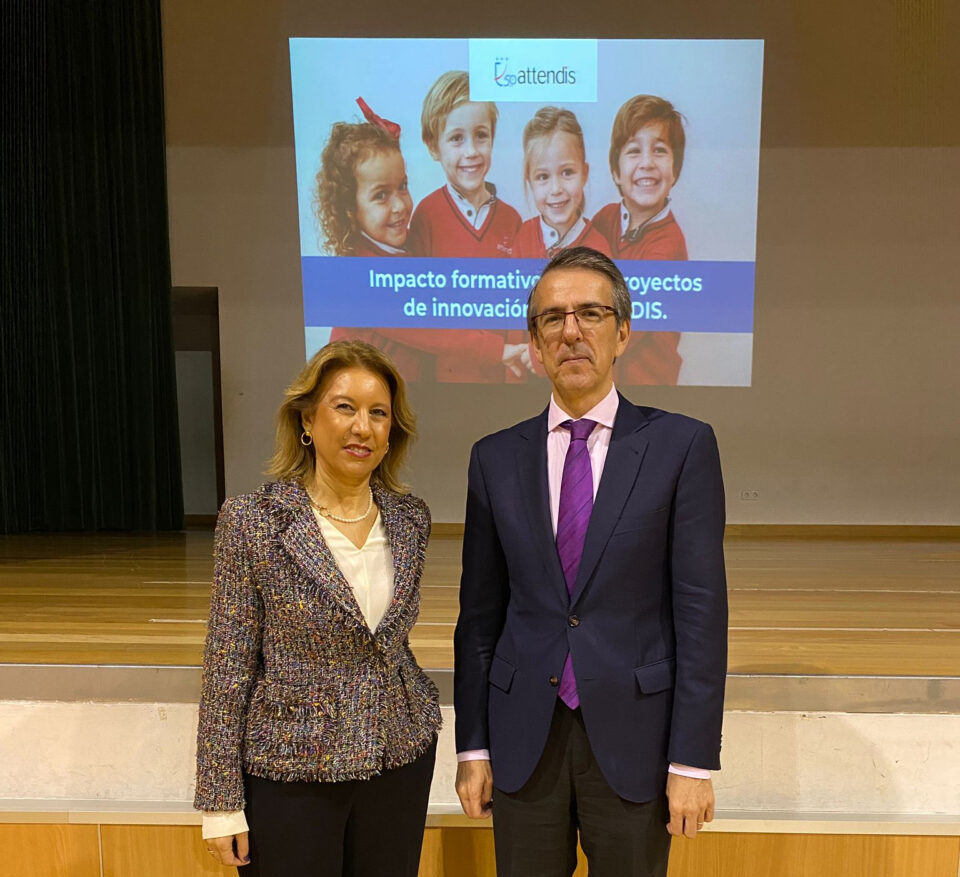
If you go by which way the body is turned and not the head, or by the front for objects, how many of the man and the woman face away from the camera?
0

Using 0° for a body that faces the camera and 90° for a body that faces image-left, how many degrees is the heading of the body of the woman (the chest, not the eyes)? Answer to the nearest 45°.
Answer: approximately 315°

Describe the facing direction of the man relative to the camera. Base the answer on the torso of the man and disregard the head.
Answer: toward the camera
